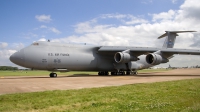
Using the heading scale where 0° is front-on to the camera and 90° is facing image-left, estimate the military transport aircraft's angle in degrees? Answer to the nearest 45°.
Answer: approximately 45°
